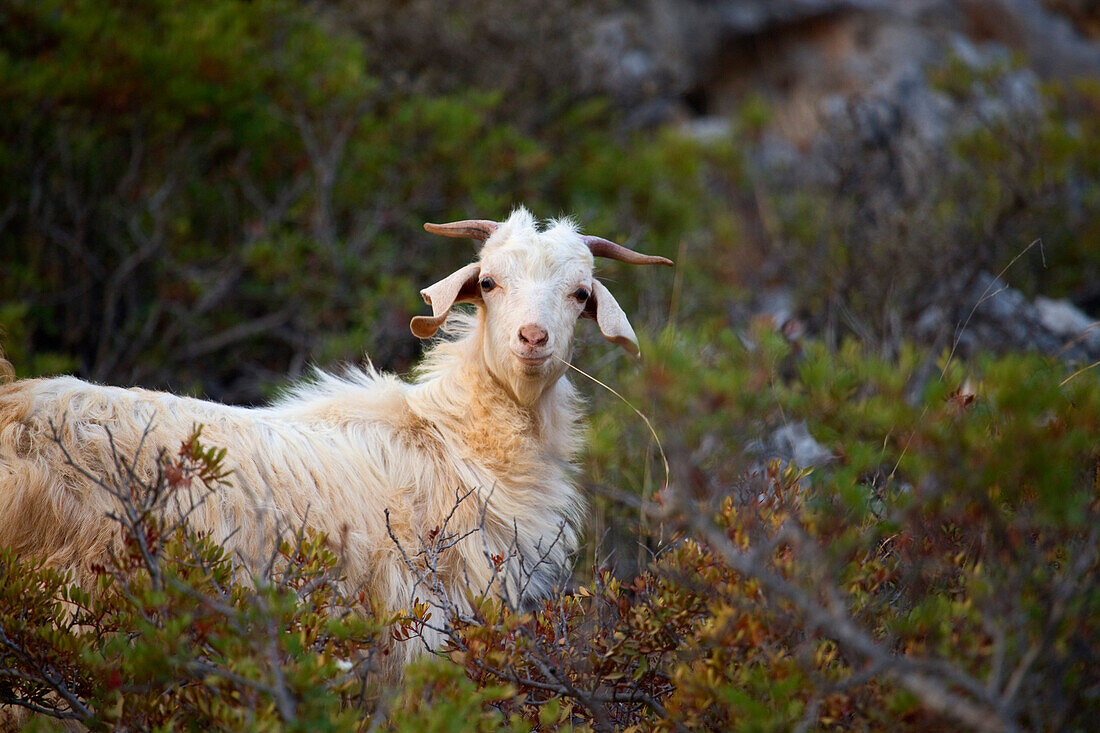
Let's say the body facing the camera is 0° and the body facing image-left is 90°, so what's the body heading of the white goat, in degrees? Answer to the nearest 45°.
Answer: approximately 270°

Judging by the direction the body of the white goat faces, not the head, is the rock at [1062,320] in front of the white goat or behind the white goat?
in front

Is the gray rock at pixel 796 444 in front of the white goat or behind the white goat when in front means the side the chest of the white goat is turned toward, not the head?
in front
